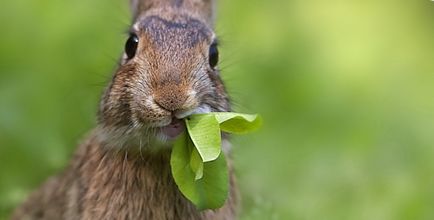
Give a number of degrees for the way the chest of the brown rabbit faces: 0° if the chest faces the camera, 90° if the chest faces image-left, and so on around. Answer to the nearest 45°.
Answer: approximately 0°
